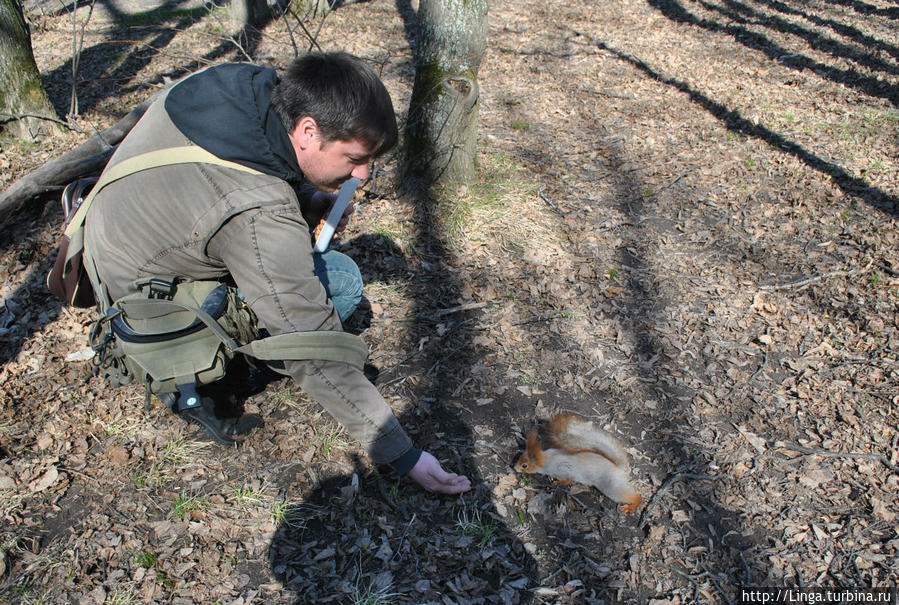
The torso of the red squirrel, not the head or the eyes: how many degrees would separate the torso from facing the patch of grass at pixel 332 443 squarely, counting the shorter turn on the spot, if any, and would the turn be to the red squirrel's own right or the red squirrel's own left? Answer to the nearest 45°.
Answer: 0° — it already faces it

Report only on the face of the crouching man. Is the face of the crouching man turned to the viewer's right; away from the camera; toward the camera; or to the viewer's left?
to the viewer's right

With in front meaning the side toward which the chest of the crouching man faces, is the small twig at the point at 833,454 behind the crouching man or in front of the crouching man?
in front

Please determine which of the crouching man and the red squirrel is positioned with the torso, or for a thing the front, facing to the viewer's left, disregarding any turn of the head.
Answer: the red squirrel

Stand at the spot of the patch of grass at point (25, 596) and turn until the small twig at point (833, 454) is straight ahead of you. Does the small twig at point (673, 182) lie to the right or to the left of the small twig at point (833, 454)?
left

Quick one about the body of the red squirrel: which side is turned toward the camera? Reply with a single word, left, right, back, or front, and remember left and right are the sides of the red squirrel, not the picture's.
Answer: left

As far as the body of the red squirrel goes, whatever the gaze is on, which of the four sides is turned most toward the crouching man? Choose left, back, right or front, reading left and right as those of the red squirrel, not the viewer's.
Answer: front

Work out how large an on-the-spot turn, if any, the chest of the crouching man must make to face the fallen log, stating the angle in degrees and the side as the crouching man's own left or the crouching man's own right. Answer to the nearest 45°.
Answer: approximately 135° to the crouching man's own left

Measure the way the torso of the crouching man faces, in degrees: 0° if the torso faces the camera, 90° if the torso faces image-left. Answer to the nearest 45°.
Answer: approximately 270°

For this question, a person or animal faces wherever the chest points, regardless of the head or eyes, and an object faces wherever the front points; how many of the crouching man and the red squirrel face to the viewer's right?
1
